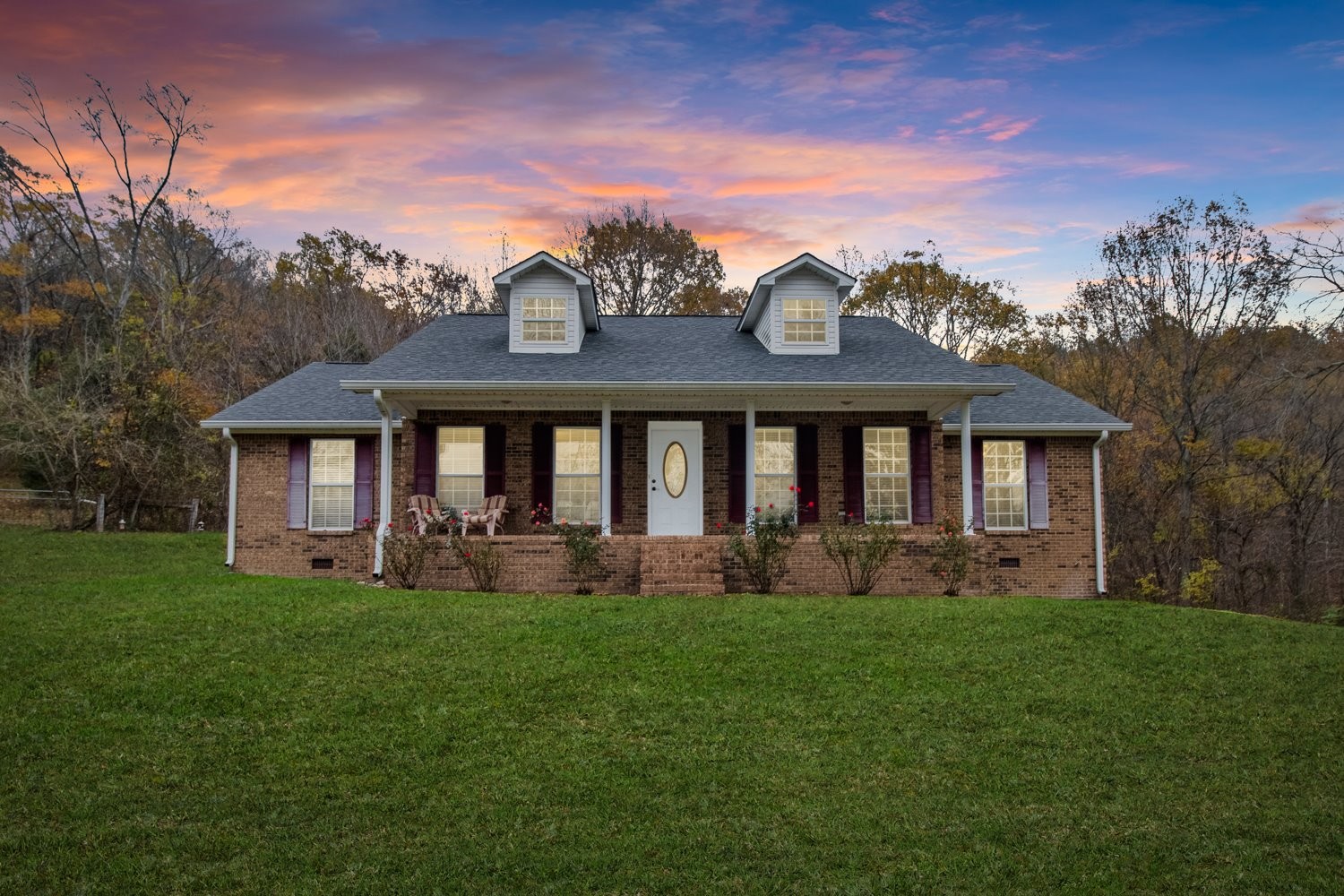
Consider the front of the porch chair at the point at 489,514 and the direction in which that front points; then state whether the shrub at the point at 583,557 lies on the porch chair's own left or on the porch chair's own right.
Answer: on the porch chair's own left

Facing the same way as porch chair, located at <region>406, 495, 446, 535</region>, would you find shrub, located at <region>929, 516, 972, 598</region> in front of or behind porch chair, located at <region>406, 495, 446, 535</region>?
in front

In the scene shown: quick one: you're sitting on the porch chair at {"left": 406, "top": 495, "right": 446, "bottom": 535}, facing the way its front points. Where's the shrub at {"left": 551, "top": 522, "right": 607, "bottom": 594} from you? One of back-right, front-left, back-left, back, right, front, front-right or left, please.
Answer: front

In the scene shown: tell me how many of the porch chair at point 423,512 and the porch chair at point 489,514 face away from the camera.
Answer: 0

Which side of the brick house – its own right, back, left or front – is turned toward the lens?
front

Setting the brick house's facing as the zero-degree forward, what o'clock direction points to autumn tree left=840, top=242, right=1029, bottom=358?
The autumn tree is roughly at 7 o'clock from the brick house.

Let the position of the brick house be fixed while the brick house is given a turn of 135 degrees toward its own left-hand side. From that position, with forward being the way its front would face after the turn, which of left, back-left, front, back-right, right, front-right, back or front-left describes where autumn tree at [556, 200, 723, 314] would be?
front-left

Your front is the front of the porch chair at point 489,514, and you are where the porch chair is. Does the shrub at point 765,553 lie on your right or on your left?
on your left

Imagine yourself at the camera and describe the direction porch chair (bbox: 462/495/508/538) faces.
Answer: facing the viewer and to the left of the viewer

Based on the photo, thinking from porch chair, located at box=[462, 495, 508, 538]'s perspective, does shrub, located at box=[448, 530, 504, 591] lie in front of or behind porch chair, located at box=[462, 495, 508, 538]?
in front

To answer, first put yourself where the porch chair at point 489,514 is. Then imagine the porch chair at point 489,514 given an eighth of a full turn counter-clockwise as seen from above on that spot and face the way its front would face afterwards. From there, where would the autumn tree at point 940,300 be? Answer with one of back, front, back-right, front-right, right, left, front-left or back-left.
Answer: back-left
